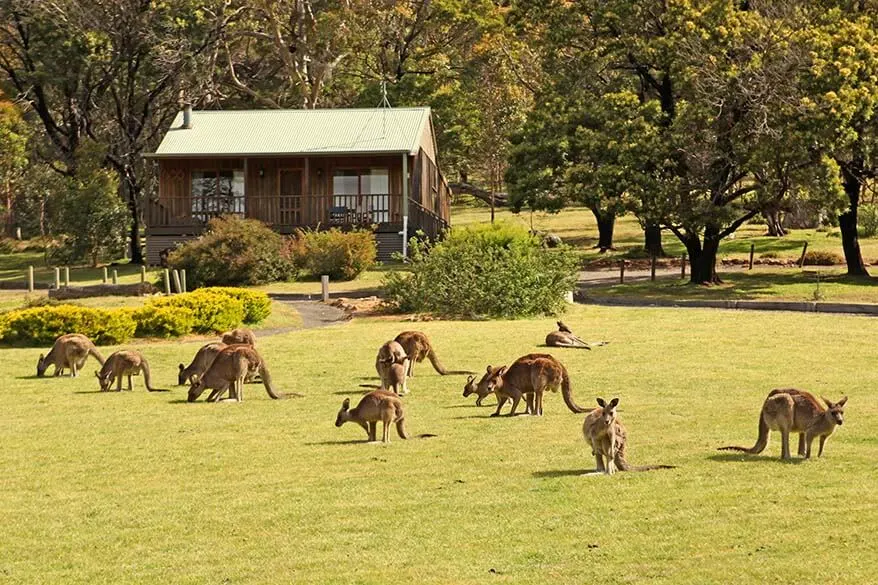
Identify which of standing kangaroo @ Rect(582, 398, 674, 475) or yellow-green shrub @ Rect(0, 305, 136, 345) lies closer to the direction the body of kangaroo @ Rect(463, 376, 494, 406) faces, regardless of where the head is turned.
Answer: the yellow-green shrub

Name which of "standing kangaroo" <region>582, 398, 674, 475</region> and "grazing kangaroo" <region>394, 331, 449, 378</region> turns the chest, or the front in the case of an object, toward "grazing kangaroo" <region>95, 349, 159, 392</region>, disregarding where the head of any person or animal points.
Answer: "grazing kangaroo" <region>394, 331, 449, 378</region>

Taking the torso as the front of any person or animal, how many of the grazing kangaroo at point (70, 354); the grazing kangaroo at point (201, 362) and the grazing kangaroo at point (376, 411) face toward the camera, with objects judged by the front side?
0

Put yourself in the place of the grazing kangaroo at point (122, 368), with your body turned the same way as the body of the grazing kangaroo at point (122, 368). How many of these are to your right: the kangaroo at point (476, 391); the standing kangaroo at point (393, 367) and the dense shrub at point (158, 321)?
1

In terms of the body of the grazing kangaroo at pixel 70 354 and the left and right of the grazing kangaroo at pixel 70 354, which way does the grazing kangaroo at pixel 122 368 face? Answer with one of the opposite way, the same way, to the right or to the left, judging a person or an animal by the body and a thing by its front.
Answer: the same way

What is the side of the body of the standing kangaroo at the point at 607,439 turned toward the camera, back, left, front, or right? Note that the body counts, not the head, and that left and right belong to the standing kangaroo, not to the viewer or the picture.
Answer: front

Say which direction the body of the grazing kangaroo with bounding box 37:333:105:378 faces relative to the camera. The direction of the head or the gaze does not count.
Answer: to the viewer's left

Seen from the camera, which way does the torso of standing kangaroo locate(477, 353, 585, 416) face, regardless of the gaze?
to the viewer's left

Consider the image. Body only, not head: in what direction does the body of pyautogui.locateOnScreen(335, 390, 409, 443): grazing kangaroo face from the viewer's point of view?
to the viewer's left

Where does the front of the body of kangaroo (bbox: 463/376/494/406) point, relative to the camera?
to the viewer's left

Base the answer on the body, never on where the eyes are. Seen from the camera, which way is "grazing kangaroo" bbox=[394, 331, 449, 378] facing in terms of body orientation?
to the viewer's left

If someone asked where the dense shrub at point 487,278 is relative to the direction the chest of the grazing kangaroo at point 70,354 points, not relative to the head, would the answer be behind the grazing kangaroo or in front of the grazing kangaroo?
behind

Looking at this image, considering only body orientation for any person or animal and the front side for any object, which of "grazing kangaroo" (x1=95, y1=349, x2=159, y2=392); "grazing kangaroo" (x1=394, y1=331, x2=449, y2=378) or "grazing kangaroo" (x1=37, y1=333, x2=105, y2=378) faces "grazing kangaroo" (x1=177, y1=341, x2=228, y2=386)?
"grazing kangaroo" (x1=394, y1=331, x2=449, y2=378)

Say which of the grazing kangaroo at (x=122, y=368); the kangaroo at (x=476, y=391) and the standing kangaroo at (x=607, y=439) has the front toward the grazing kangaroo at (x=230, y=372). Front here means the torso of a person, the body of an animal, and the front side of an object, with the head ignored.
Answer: the kangaroo

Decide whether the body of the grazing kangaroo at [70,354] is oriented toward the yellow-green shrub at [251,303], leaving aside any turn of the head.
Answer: no
